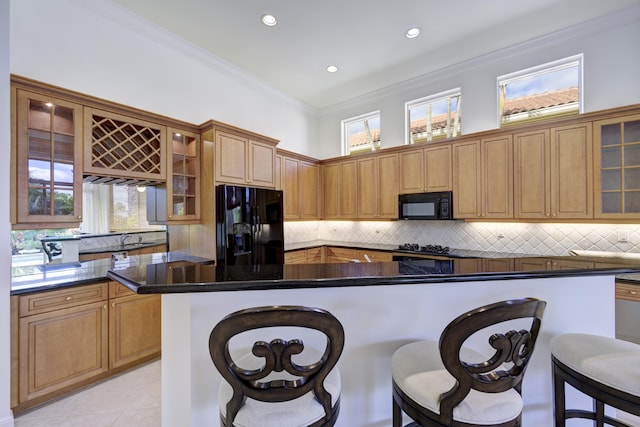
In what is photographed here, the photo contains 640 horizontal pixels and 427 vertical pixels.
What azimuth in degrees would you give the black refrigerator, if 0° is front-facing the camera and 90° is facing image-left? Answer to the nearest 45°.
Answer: approximately 315°

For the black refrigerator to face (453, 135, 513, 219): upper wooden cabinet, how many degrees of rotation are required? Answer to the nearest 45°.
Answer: approximately 45° to its left

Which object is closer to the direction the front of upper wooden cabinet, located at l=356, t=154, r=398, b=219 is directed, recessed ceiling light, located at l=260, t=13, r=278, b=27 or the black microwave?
the recessed ceiling light
